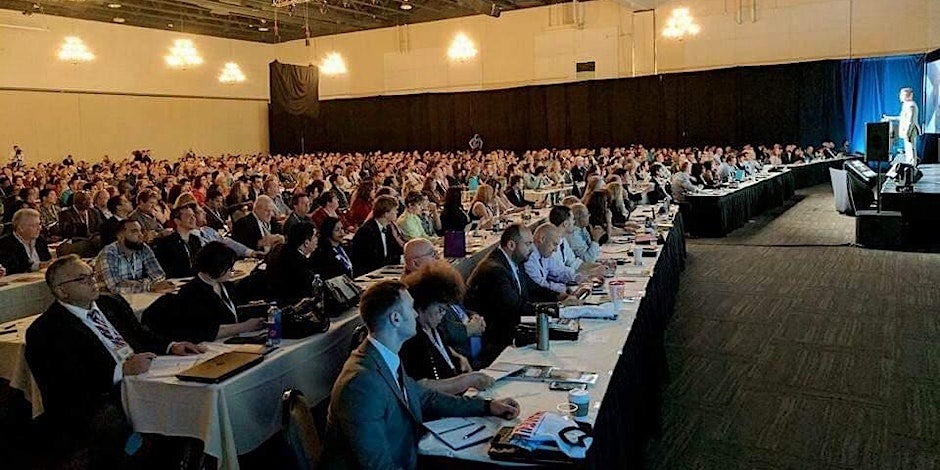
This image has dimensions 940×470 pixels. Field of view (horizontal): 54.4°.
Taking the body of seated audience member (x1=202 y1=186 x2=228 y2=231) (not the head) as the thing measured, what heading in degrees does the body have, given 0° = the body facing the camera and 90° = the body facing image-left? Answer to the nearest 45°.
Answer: approximately 315°

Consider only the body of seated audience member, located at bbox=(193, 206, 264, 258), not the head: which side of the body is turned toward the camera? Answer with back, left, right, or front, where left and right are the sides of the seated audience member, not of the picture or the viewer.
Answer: right

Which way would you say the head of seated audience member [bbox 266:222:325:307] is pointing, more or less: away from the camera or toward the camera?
away from the camera

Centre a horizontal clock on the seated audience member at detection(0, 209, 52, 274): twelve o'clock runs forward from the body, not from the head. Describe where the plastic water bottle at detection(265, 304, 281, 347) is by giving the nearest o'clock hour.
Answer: The plastic water bottle is roughly at 1 o'clock from the seated audience member.

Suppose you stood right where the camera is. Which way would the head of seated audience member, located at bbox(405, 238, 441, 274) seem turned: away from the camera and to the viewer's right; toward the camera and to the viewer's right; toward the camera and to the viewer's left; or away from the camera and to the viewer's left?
away from the camera and to the viewer's right

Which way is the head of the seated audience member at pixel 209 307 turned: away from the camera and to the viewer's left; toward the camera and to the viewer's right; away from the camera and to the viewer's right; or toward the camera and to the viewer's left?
away from the camera and to the viewer's right

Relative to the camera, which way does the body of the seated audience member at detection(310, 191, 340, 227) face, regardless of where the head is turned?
to the viewer's right

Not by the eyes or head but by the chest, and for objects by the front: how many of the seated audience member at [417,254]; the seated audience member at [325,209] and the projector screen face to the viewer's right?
2

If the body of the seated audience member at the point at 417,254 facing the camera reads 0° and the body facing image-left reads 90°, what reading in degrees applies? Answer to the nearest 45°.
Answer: approximately 270°

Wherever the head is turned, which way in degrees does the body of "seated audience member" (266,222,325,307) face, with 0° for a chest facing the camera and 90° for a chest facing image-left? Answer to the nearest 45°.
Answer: approximately 225°

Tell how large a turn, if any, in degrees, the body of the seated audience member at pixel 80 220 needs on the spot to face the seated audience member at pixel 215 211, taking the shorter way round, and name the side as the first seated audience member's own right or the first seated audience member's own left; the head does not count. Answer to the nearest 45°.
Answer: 0° — they already face them

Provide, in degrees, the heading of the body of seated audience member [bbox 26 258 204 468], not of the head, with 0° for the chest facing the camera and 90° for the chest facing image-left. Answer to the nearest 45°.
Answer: approximately 315°
